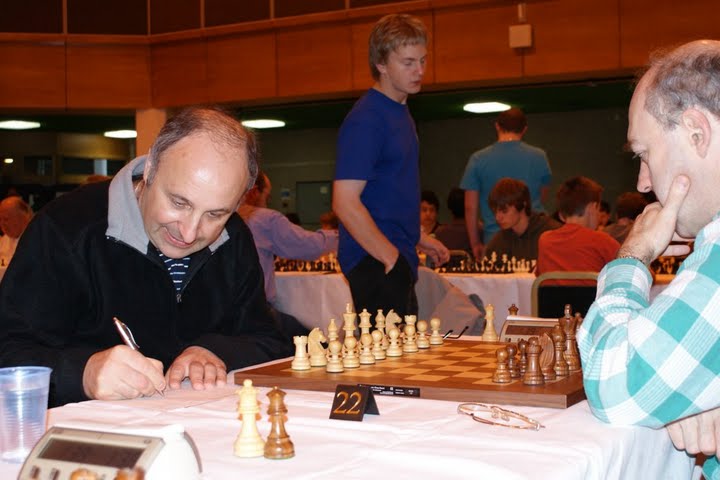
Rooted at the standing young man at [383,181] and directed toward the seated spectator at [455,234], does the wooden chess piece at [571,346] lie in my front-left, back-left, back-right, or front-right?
back-right

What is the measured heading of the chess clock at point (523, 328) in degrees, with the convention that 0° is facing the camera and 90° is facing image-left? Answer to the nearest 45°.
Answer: approximately 0°

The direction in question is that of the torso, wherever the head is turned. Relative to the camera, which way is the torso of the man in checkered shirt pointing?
to the viewer's left

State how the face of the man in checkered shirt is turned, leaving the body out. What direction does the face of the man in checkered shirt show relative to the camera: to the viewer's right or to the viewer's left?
to the viewer's left

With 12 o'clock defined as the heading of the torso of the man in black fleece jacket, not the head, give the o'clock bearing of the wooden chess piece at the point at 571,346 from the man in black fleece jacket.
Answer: The wooden chess piece is roughly at 11 o'clock from the man in black fleece jacket.

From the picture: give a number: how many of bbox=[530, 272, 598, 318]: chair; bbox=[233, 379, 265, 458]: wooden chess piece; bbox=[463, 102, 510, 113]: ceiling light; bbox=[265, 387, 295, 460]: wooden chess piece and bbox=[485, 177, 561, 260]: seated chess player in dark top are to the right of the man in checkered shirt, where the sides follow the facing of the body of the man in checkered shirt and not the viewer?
3

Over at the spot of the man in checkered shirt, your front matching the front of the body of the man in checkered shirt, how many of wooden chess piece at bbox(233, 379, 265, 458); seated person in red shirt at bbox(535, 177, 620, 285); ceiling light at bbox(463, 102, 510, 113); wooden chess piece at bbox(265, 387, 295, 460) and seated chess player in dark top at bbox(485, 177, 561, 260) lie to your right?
3

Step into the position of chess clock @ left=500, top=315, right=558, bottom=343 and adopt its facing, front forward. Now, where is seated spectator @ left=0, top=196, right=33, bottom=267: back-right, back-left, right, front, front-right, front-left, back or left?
back-right

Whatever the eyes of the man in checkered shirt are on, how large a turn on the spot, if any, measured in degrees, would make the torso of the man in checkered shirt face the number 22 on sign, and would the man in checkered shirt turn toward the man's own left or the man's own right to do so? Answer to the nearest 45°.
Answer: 0° — they already face it

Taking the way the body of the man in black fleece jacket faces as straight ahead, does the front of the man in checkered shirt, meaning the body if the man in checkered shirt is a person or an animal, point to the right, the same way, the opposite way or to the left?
the opposite way
